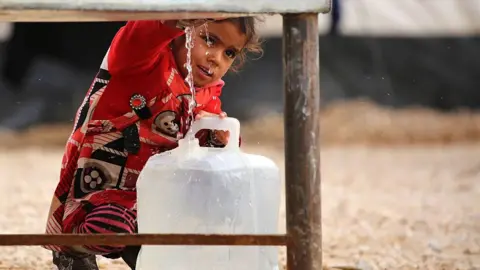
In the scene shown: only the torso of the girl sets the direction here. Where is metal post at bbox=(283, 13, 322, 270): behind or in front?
in front

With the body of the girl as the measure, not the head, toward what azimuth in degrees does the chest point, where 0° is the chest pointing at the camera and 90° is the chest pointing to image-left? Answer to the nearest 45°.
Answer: approximately 315°
